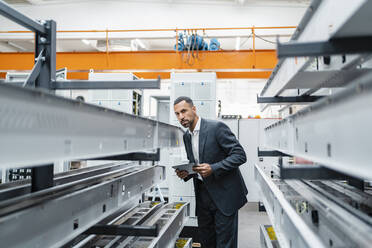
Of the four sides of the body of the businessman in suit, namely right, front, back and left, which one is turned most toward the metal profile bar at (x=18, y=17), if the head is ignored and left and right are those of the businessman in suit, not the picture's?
front

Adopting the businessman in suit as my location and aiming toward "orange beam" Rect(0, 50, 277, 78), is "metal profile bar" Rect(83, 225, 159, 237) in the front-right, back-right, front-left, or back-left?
back-left

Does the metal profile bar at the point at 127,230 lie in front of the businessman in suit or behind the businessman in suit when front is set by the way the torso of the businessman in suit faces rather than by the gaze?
in front

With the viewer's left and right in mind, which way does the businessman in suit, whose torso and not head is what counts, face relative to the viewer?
facing the viewer and to the left of the viewer

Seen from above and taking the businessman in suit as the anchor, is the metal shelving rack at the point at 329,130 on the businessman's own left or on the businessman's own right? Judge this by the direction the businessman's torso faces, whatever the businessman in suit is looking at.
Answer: on the businessman's own left

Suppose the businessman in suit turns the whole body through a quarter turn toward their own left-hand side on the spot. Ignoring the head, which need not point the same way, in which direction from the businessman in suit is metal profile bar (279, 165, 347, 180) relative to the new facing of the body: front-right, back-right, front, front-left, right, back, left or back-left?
front-right

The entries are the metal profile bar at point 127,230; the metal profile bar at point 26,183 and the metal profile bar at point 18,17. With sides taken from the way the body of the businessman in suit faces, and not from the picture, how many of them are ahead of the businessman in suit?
3

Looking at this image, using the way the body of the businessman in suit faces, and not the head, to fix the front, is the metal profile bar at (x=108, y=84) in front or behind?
in front

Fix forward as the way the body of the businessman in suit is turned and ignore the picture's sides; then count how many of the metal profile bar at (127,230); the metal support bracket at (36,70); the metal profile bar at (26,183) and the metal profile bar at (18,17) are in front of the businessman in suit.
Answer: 4

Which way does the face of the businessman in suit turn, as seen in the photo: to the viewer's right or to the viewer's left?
to the viewer's left

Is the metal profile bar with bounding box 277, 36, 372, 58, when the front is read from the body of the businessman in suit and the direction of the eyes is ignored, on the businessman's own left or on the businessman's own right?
on the businessman's own left

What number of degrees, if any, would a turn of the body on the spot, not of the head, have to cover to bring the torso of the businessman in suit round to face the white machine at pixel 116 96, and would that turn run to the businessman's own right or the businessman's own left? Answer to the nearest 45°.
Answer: approximately 90° to the businessman's own right
